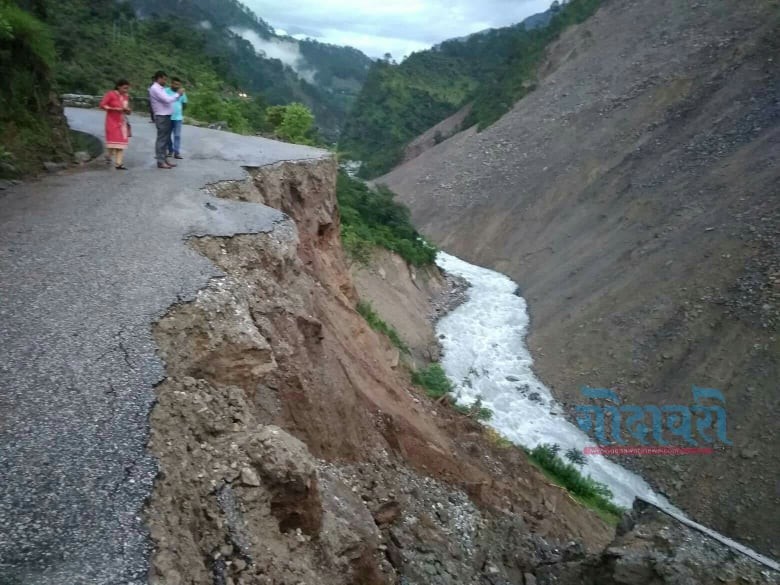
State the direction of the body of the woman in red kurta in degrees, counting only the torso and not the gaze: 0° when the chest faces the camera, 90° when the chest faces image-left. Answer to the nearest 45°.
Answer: approximately 315°

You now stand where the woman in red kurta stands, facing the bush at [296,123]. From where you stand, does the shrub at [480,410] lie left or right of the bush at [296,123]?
right

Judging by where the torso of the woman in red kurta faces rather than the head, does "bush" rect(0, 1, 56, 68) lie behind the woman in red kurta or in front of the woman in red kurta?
behind

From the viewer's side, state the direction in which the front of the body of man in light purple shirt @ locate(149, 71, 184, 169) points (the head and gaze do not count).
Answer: to the viewer's right

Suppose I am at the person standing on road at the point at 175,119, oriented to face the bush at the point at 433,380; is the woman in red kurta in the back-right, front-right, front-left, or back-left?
back-right
